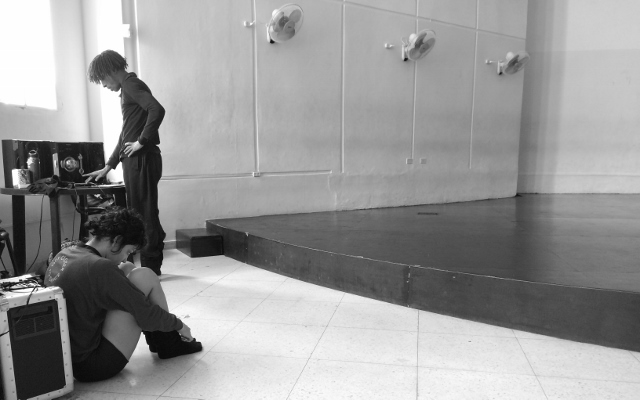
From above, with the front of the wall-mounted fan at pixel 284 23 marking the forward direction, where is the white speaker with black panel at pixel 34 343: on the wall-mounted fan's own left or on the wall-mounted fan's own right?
on the wall-mounted fan's own right

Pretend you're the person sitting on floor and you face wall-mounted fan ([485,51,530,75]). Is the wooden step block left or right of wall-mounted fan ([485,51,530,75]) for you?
left

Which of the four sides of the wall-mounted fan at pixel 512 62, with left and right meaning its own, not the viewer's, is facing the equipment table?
right

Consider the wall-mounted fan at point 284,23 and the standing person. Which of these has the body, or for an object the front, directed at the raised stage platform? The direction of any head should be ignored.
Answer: the wall-mounted fan

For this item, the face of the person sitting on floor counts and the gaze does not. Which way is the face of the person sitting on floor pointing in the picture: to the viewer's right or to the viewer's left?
to the viewer's right

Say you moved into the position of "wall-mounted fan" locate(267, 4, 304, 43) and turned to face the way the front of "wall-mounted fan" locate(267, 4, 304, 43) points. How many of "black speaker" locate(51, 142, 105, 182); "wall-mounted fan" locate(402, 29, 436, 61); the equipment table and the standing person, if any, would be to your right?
3

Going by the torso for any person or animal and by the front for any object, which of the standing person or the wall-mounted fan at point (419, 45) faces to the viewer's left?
the standing person

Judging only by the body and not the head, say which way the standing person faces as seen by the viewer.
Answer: to the viewer's left

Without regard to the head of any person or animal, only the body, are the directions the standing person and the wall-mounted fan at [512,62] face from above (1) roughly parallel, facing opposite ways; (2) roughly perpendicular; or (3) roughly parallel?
roughly perpendicular

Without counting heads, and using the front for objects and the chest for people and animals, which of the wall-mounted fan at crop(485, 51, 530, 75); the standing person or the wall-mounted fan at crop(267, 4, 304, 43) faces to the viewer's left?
the standing person

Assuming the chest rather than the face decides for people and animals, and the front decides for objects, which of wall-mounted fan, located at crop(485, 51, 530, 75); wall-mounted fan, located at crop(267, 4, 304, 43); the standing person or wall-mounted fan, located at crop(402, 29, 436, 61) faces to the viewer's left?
the standing person

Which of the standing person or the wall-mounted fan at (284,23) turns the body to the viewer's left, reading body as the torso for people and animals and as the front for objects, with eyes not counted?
the standing person

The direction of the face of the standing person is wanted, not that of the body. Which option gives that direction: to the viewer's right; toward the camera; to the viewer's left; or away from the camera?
to the viewer's left

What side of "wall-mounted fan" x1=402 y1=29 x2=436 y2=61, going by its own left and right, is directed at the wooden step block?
right

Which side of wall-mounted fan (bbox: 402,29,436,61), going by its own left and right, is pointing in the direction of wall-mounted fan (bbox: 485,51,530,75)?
left
